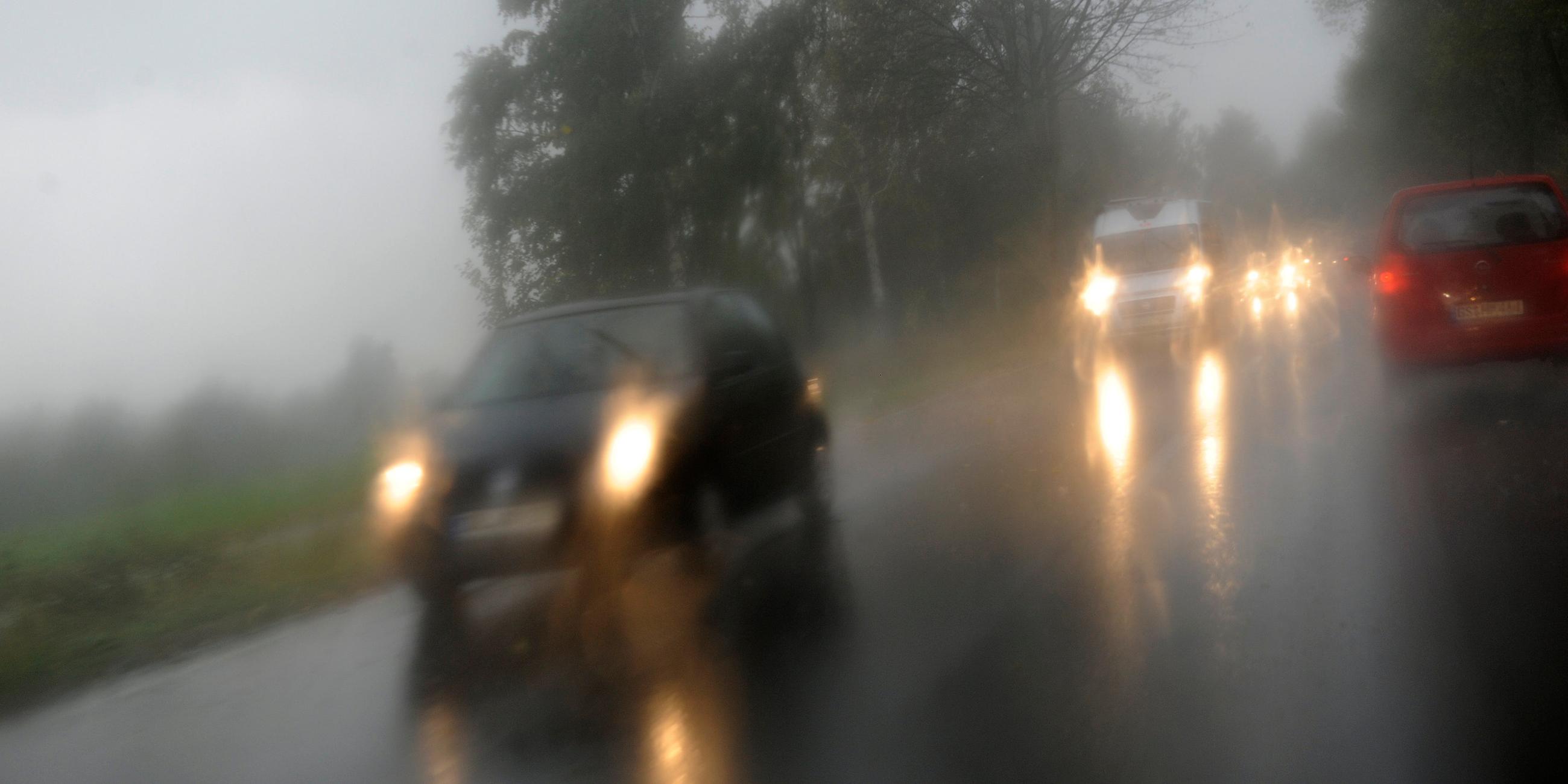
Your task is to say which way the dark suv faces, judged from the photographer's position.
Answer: facing the viewer and to the left of the viewer

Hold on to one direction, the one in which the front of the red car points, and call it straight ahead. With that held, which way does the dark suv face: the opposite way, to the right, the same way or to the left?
the opposite way

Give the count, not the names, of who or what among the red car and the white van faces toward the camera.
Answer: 1

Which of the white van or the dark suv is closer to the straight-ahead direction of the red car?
the white van

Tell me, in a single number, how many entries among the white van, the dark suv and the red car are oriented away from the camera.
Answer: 1

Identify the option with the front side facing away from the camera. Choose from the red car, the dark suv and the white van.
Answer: the red car

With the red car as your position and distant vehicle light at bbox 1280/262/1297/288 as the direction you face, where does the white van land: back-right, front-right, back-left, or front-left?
front-left

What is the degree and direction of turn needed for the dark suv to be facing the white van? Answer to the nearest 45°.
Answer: approximately 180°

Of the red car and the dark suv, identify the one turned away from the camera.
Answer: the red car

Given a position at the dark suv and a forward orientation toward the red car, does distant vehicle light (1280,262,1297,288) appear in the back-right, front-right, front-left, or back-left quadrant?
front-left

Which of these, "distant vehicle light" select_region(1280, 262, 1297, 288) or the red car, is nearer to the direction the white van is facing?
the red car

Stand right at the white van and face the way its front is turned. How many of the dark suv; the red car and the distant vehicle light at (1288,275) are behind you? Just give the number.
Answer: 1

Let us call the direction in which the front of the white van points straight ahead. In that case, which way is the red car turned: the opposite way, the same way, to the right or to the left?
the opposite way

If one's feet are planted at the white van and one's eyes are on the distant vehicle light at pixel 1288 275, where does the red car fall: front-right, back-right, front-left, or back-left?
back-right

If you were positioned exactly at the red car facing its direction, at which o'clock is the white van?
The white van is roughly at 11 o'clock from the red car.

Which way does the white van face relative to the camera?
toward the camera

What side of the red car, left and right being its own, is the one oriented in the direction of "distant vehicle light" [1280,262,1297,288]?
front

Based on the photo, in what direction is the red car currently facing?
away from the camera
